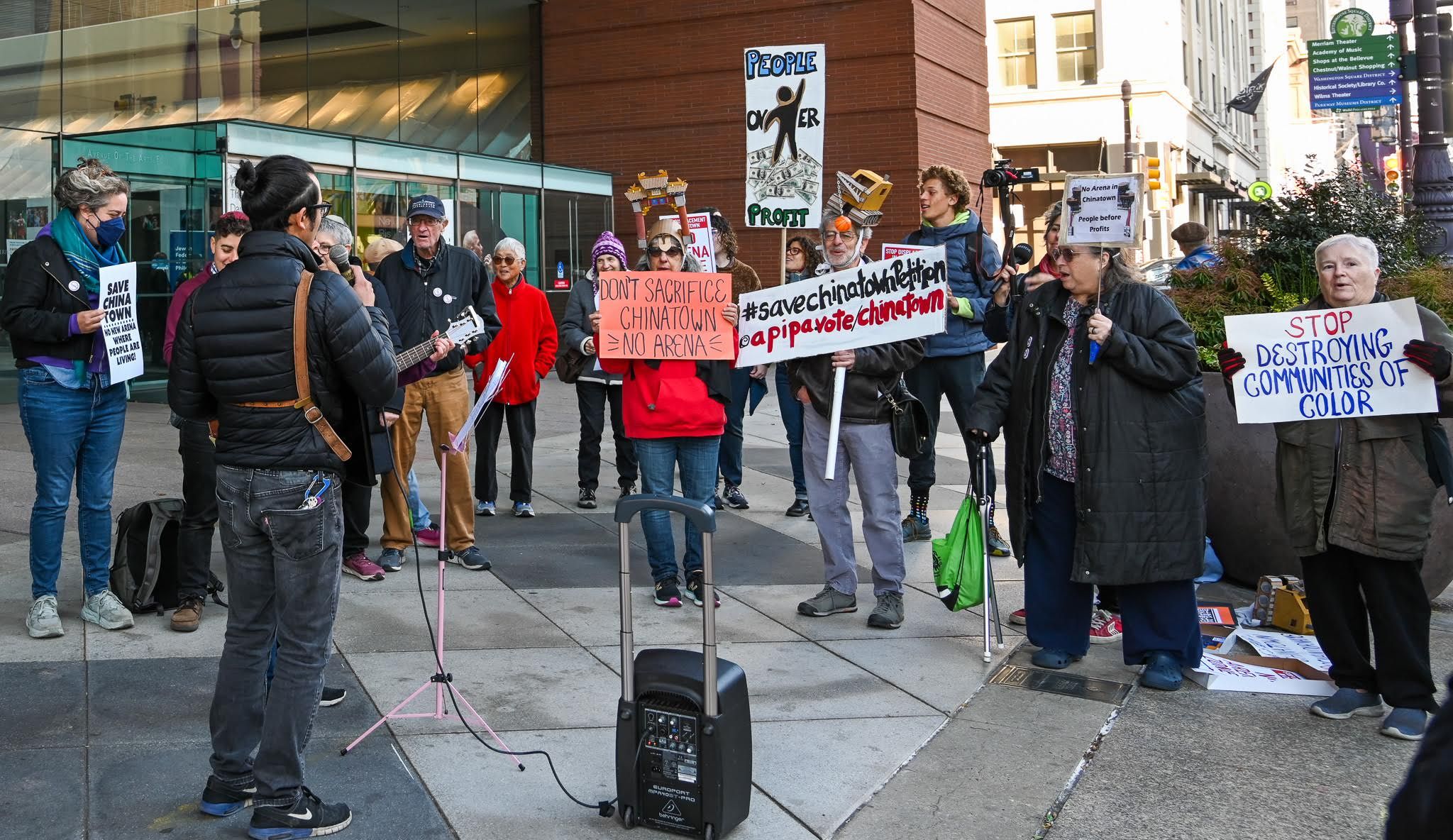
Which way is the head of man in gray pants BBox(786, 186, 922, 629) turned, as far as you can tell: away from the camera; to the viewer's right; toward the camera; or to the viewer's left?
toward the camera

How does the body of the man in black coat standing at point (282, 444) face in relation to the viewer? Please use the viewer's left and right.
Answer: facing away from the viewer and to the right of the viewer

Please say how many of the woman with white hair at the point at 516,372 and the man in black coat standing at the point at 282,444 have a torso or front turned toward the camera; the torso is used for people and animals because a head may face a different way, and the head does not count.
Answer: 1

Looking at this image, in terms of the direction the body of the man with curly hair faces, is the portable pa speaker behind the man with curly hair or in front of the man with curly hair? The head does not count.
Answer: in front

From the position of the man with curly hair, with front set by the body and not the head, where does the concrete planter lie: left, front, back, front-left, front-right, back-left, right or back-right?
left

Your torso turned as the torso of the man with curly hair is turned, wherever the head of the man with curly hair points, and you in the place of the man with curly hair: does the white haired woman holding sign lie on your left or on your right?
on your left

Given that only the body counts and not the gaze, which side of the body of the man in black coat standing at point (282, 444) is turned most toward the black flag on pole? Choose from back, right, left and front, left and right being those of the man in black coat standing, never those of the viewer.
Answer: front

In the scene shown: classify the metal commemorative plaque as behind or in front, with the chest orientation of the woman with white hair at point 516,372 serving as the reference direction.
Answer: in front

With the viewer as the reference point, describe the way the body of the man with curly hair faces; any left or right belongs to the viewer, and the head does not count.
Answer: facing the viewer and to the left of the viewer

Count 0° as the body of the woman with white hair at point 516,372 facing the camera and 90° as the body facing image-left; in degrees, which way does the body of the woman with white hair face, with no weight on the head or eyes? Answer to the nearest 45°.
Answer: approximately 0°

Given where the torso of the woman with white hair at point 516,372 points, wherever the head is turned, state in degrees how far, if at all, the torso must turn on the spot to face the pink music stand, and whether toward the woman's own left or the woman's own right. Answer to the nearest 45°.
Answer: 0° — they already face it

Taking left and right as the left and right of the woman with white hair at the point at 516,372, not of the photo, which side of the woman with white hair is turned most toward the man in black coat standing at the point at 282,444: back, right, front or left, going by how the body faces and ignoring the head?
front
